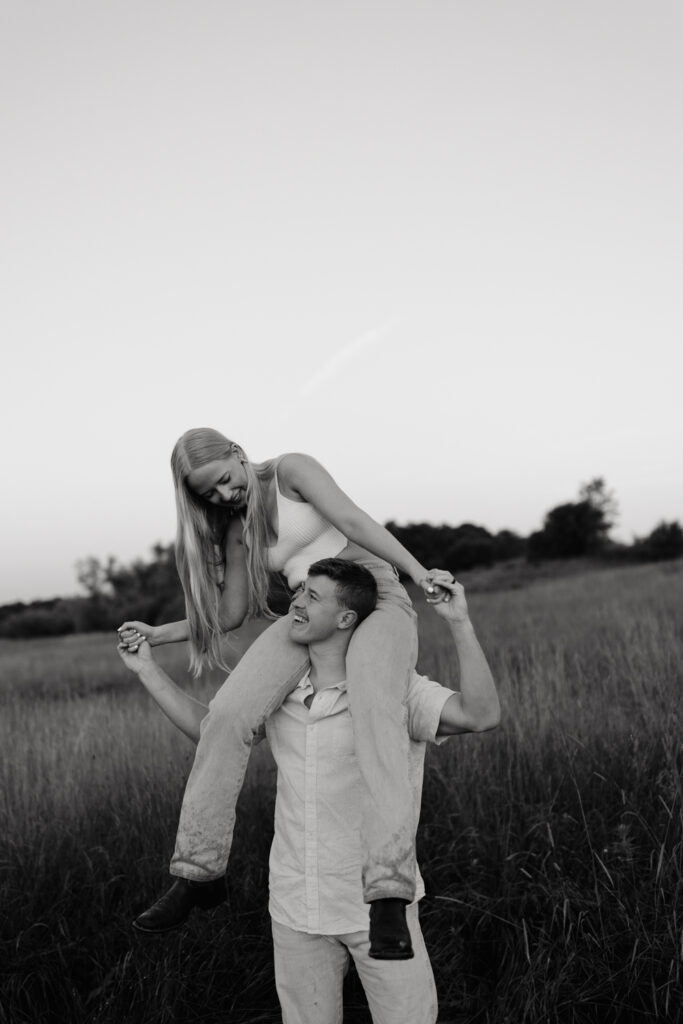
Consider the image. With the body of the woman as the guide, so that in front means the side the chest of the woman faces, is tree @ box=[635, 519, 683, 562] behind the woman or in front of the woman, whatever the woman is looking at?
behind

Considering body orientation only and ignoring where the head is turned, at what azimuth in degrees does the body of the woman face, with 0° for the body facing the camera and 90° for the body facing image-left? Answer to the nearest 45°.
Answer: approximately 45°

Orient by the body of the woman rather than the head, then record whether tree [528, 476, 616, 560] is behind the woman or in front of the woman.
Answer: behind

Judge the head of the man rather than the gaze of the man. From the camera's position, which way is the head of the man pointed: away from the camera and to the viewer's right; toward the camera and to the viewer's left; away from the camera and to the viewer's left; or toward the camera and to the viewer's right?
toward the camera and to the viewer's left
